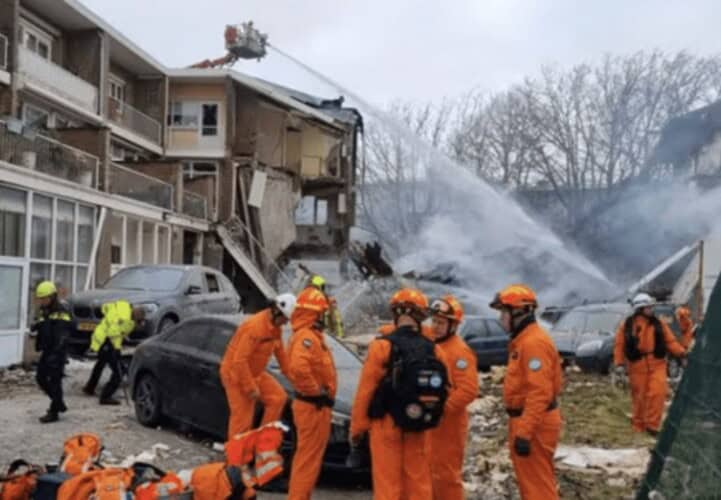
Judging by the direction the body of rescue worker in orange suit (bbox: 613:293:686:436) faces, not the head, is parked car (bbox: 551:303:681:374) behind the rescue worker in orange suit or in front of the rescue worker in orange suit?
behind

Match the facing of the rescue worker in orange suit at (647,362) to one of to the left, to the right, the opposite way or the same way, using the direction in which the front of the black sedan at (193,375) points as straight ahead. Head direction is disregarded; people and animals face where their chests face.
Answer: to the right

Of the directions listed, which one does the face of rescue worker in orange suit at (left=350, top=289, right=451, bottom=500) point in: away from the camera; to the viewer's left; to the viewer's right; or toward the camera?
away from the camera

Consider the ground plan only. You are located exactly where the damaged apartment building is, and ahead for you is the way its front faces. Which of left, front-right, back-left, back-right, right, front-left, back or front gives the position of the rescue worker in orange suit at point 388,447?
front-right

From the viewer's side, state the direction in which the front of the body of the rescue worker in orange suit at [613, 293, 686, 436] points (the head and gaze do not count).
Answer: toward the camera

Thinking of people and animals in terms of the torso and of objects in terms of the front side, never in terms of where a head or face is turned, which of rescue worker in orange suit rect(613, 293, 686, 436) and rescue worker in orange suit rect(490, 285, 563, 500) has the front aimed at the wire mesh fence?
rescue worker in orange suit rect(613, 293, 686, 436)

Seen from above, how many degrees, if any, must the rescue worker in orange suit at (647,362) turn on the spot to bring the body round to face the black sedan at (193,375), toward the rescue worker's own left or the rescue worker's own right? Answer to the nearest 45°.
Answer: approximately 45° to the rescue worker's own right
